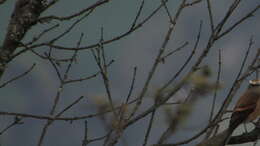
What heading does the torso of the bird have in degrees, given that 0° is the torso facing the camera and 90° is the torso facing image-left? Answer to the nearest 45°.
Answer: approximately 270°
